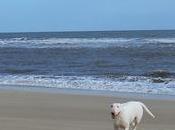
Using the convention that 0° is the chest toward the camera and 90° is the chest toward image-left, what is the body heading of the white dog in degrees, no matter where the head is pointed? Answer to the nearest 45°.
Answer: approximately 45°
